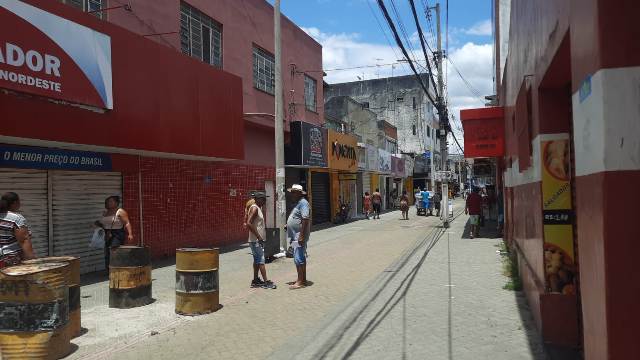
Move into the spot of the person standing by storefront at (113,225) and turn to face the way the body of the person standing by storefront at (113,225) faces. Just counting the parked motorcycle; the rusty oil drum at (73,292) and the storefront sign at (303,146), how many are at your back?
2

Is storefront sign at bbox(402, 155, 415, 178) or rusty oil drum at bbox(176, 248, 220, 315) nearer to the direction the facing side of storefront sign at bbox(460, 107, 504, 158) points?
the rusty oil drum

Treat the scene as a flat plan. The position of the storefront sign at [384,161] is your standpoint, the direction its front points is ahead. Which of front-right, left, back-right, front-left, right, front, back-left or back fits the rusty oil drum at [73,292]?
front-right

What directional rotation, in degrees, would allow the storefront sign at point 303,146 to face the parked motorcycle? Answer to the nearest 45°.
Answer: approximately 135° to its left

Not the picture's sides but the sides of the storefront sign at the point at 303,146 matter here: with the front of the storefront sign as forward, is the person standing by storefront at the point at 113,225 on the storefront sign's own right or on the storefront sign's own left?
on the storefront sign's own right

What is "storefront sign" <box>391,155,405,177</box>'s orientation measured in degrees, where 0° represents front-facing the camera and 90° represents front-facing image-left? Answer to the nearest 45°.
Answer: approximately 315°
